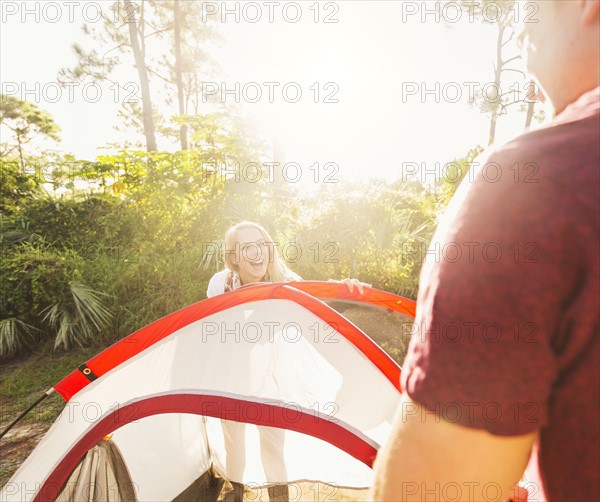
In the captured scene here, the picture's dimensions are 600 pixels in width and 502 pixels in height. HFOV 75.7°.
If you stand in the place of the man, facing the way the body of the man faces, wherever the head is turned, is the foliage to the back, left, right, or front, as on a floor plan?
front

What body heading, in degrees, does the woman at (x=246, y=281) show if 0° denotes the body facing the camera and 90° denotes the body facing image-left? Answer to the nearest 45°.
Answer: approximately 0°

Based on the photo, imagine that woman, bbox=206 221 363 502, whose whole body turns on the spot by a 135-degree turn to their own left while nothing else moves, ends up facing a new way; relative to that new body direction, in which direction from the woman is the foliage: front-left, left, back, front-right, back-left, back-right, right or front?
left

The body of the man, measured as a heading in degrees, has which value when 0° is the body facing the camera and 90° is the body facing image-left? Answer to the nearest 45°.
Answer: approximately 135°

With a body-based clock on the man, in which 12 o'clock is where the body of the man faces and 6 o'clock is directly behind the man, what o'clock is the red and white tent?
The red and white tent is roughly at 12 o'clock from the man.

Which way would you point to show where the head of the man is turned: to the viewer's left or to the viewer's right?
to the viewer's left
